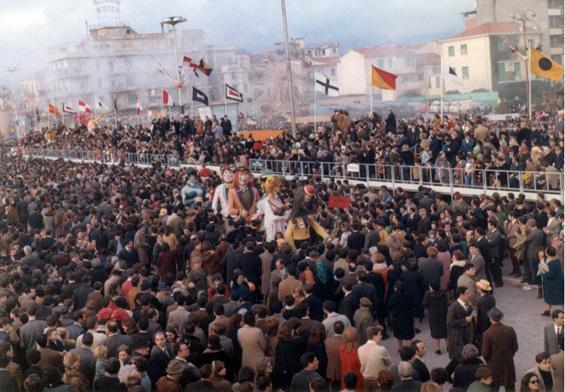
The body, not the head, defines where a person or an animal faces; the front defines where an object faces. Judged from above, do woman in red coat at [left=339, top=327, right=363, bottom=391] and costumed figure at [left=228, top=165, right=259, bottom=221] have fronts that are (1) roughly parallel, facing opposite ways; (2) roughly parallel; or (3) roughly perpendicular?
roughly parallel, facing opposite ways

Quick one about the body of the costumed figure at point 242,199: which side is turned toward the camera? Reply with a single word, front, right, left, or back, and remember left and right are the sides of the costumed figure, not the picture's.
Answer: front

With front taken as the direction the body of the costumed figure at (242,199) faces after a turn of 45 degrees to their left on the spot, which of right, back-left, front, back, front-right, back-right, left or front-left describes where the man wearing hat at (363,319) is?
front-right

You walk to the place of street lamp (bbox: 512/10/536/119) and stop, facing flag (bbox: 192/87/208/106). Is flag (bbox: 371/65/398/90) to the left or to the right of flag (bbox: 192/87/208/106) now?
left

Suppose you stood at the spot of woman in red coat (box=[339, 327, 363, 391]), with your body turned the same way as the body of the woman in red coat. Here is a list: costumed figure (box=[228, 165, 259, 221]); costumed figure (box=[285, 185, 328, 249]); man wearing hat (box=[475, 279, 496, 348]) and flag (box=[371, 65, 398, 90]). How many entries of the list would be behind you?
0

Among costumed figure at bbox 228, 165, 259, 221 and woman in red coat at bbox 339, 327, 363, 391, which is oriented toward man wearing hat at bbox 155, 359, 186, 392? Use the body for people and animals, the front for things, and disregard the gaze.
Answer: the costumed figure

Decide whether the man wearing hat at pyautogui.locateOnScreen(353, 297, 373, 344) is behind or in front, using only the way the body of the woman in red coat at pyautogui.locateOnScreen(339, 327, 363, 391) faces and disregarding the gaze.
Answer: in front

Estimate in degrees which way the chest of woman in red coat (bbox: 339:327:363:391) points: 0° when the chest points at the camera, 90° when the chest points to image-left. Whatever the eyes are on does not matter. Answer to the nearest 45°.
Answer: approximately 180°

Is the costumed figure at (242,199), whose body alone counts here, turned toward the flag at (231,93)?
no

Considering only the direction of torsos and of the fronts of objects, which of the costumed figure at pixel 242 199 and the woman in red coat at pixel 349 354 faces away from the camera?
the woman in red coat

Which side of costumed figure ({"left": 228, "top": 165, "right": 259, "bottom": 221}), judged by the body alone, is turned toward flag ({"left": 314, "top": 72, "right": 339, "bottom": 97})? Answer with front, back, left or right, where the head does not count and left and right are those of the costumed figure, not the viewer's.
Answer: back

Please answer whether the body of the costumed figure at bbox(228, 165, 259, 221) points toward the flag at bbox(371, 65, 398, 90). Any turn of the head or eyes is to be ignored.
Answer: no

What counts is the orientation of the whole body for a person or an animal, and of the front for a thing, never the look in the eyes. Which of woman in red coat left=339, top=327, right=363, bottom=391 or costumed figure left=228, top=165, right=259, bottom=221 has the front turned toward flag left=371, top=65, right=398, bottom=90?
the woman in red coat

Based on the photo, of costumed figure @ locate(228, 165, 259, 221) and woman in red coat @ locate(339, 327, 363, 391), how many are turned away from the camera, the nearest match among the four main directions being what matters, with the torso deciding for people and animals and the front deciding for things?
1

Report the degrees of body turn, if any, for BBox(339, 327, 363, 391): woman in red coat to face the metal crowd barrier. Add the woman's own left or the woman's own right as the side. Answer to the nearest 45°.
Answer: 0° — they already face it

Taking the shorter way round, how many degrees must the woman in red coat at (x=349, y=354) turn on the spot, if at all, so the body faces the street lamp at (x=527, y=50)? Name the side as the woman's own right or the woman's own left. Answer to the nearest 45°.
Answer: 0° — they already face it

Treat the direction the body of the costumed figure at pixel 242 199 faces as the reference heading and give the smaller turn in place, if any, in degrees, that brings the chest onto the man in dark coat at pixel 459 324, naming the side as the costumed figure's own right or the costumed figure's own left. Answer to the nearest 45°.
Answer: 0° — they already face them
